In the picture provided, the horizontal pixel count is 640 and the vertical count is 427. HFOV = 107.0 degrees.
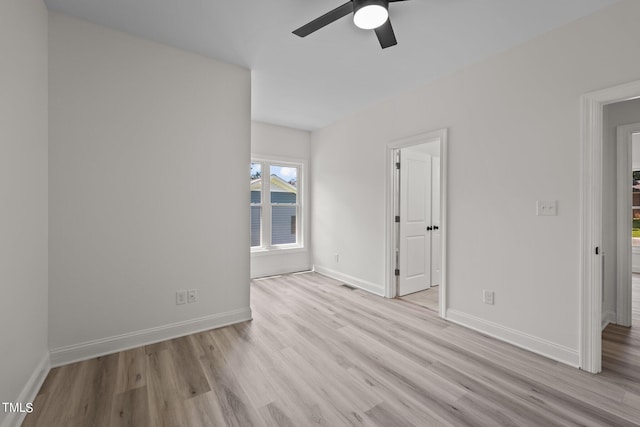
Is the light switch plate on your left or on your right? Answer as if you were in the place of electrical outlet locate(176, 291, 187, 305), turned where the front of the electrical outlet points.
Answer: on your left

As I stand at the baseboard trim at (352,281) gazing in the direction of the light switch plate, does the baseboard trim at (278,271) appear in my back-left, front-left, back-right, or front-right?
back-right

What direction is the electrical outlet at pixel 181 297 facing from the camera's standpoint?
toward the camera

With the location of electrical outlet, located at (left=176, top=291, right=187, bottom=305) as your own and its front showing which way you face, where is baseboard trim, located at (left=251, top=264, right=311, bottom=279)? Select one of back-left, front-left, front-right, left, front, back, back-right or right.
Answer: back-left

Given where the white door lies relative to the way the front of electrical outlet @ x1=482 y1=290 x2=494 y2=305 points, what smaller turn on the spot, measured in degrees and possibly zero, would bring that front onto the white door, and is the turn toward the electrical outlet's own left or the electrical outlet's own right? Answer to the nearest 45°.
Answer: approximately 90° to the electrical outlet's own right

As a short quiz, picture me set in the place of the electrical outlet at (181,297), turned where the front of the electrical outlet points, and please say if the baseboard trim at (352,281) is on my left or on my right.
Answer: on my left

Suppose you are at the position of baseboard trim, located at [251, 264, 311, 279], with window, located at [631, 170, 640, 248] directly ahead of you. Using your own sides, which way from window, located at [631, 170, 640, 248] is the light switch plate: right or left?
right

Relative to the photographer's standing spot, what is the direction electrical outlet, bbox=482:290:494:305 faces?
facing the viewer and to the left of the viewer

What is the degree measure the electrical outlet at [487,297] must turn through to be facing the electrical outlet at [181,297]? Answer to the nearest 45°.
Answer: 0° — it already faces it
